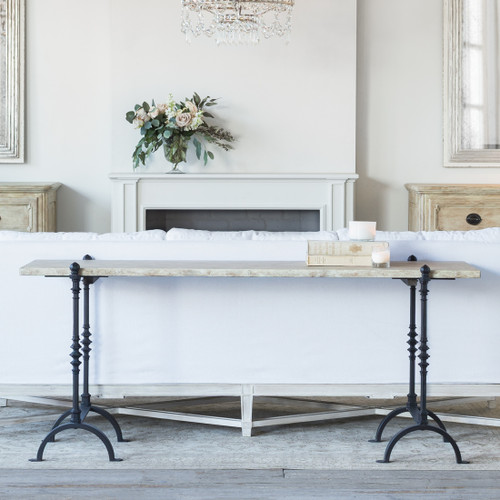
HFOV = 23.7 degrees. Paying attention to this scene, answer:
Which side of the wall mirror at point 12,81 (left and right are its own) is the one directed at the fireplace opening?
left

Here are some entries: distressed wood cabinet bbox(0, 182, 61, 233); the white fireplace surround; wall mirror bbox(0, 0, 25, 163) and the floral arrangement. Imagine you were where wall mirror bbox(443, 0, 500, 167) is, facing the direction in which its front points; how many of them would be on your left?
0

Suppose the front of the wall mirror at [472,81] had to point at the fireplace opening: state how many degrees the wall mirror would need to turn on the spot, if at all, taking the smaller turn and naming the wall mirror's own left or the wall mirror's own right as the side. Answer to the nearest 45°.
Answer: approximately 90° to the wall mirror's own right

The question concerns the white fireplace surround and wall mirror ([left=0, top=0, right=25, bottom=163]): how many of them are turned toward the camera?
2

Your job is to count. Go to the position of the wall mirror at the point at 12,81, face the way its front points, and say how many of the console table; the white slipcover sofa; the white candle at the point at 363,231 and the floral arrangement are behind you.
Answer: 0

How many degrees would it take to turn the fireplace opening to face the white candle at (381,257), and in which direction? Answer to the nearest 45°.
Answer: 0° — it already faces it

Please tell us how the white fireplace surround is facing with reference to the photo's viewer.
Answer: facing the viewer

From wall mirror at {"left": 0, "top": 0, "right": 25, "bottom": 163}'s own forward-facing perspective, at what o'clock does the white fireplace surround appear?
The white fireplace surround is roughly at 10 o'clock from the wall mirror.

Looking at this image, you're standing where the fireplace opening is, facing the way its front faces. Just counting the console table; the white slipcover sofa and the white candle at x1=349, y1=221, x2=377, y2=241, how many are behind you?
0

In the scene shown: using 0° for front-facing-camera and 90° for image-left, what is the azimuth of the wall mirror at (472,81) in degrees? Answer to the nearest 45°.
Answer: approximately 0°

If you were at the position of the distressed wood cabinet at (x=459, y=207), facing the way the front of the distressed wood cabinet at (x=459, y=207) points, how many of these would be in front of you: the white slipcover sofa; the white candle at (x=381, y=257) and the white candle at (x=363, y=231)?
3

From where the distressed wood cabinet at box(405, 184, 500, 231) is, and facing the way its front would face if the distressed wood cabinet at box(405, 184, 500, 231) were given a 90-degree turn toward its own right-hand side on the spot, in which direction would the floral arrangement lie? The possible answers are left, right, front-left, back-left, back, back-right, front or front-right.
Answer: front

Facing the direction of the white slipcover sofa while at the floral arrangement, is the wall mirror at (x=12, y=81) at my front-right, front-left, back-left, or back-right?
back-right

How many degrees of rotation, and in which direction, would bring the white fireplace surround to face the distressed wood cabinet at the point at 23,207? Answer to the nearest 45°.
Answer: approximately 90° to its right

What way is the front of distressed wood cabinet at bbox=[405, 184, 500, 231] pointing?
toward the camera

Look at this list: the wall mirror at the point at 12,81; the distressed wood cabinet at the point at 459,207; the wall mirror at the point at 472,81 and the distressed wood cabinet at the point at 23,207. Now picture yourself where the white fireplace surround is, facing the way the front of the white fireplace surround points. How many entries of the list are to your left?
2

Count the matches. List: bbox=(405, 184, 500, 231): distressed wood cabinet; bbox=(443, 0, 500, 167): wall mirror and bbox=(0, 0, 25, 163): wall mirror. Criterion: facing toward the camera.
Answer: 3

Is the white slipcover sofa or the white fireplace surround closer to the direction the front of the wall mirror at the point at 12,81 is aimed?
the white slipcover sofa
